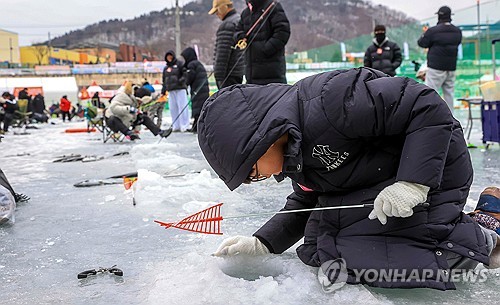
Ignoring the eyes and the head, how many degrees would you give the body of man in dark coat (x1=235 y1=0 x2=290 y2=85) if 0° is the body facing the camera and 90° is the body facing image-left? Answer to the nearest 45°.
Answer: approximately 45°

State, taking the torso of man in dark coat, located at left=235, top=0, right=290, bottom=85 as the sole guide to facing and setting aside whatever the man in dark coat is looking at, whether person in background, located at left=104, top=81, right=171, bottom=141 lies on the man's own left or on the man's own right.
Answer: on the man's own right

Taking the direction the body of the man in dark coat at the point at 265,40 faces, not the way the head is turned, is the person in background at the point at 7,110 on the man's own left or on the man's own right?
on the man's own right

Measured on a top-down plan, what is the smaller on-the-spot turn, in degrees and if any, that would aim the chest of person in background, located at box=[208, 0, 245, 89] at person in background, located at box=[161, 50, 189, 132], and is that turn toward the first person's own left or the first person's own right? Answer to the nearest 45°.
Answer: approximately 90° to the first person's own right

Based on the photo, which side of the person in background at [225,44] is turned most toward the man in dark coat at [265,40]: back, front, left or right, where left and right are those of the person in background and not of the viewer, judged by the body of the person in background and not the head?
back

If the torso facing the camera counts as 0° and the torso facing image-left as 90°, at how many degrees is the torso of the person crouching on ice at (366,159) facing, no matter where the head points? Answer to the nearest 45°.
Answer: approximately 45°
